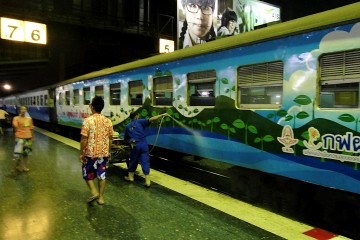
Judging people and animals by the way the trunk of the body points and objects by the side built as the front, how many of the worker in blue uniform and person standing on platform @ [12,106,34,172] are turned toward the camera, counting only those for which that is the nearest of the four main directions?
1

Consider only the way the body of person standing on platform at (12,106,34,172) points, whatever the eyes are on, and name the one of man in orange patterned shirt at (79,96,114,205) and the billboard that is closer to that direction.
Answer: the man in orange patterned shirt

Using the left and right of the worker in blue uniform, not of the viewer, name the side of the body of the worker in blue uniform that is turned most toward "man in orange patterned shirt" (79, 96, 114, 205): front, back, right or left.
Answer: back

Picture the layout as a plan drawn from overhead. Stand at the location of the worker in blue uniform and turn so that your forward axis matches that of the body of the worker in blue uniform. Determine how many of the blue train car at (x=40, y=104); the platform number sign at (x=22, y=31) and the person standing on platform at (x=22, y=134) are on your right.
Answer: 0

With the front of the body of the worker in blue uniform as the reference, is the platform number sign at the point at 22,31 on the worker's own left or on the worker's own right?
on the worker's own left

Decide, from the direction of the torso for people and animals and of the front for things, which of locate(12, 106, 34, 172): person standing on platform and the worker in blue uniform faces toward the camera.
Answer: the person standing on platform

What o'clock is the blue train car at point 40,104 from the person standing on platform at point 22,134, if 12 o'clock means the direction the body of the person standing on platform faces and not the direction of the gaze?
The blue train car is roughly at 6 o'clock from the person standing on platform.

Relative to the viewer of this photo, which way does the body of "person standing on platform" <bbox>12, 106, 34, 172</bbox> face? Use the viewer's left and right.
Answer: facing the viewer

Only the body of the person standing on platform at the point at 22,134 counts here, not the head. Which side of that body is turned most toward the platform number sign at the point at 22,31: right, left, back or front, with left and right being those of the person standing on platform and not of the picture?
back

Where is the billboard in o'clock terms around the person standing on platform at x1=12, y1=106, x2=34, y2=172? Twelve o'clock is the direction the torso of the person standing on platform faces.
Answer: The billboard is roughly at 8 o'clock from the person standing on platform.

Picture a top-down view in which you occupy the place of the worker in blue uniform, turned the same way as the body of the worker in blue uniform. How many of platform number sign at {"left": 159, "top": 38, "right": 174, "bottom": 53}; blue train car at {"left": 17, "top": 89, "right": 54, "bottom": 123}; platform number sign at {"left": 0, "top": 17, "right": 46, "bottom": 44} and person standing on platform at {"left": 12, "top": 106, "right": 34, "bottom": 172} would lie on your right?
0

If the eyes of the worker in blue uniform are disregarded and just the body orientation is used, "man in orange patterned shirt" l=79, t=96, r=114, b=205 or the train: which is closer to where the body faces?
the train

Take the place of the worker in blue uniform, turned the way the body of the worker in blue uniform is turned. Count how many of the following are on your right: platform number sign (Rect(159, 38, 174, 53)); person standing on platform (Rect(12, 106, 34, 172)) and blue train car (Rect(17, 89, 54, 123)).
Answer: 0

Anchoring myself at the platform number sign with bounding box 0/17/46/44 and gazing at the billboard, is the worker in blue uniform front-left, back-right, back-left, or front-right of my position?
front-right

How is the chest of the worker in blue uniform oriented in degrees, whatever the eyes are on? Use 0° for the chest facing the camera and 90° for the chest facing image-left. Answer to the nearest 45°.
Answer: approximately 225°
